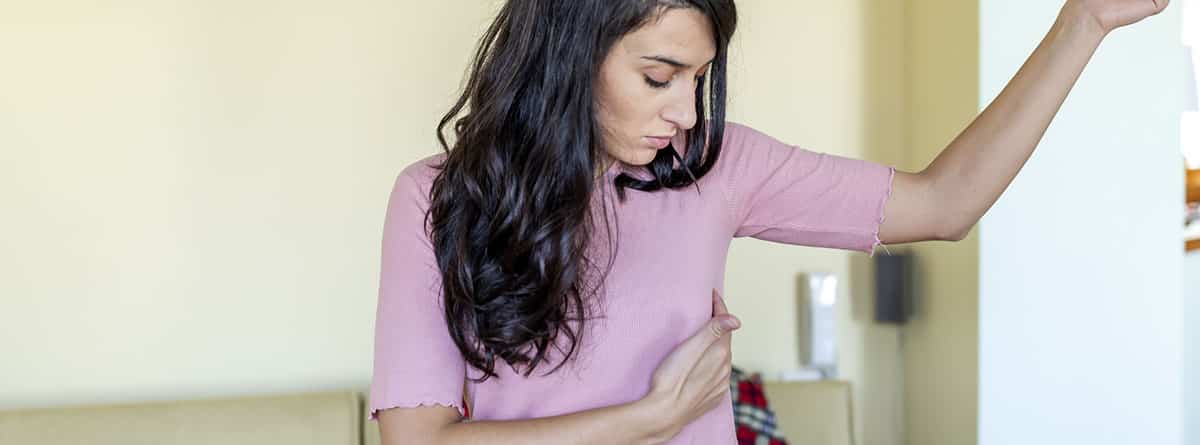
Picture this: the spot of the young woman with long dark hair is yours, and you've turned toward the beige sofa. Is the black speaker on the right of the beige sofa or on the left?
right

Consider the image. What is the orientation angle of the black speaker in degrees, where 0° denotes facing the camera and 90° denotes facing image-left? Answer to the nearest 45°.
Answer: approximately 45°

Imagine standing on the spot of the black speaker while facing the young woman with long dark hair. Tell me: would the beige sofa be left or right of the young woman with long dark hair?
right

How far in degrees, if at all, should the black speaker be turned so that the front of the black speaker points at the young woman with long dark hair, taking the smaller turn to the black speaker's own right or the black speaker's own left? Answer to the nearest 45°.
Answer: approximately 45° to the black speaker's own left
